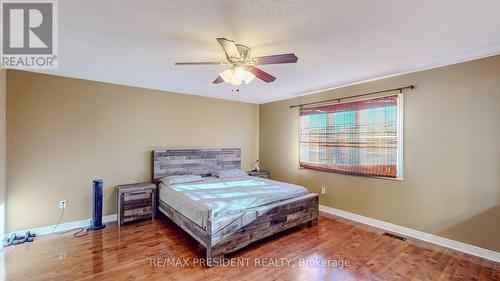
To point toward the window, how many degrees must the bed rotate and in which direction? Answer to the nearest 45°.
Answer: approximately 45° to its left

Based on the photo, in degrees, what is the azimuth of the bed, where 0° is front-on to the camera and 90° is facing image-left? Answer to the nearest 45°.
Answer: approximately 315°

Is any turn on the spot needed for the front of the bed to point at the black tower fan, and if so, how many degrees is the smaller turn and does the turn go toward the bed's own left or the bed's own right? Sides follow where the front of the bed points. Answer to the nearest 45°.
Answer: approximately 135° to the bed's own right

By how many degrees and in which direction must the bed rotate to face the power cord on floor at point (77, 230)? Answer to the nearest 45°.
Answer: approximately 135° to its right

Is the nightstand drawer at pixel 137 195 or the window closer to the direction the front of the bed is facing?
the window

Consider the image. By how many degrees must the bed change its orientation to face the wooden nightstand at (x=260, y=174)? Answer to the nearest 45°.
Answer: approximately 135° to its left

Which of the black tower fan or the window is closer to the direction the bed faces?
the window
